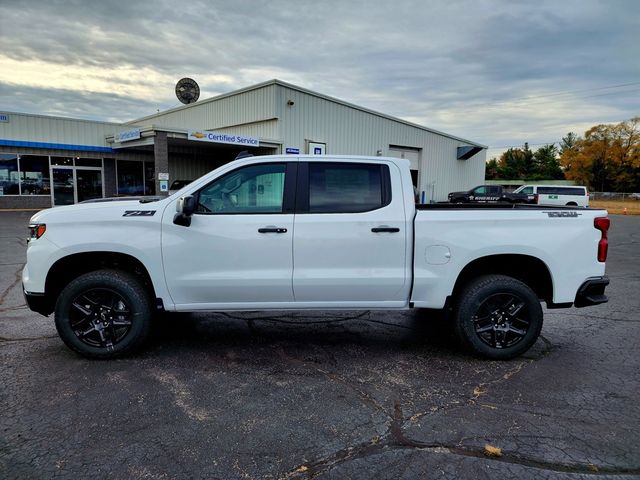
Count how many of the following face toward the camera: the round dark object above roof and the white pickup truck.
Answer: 1

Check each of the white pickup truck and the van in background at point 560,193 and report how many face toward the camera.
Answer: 0

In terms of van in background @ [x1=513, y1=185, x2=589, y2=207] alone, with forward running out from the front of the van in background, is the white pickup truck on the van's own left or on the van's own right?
on the van's own left

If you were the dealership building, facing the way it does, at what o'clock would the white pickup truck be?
The white pickup truck is roughly at 1 o'clock from the dealership building.

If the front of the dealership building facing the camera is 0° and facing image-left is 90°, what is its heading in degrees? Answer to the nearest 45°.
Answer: approximately 315°

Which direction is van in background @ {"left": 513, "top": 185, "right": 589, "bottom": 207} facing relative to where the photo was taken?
to the viewer's left

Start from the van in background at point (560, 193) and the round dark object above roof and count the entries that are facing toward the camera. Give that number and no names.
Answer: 1

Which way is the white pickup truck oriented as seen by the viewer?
to the viewer's left

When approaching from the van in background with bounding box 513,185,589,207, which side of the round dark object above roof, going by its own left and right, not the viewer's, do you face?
left

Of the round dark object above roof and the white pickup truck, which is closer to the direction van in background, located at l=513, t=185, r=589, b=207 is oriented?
the round dark object above roof

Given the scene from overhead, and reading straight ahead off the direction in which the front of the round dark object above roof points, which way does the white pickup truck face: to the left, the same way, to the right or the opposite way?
to the right

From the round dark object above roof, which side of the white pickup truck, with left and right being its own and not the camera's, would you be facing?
right
